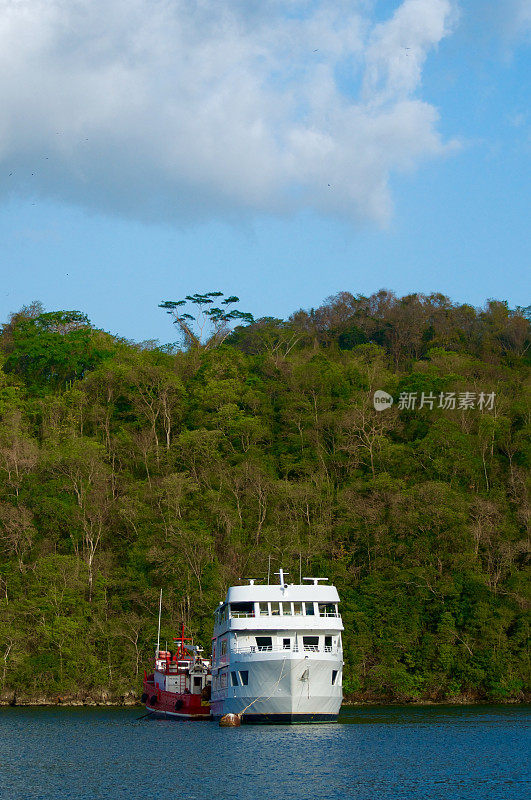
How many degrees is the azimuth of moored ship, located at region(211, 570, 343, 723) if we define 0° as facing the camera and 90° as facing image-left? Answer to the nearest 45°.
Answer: approximately 0°
